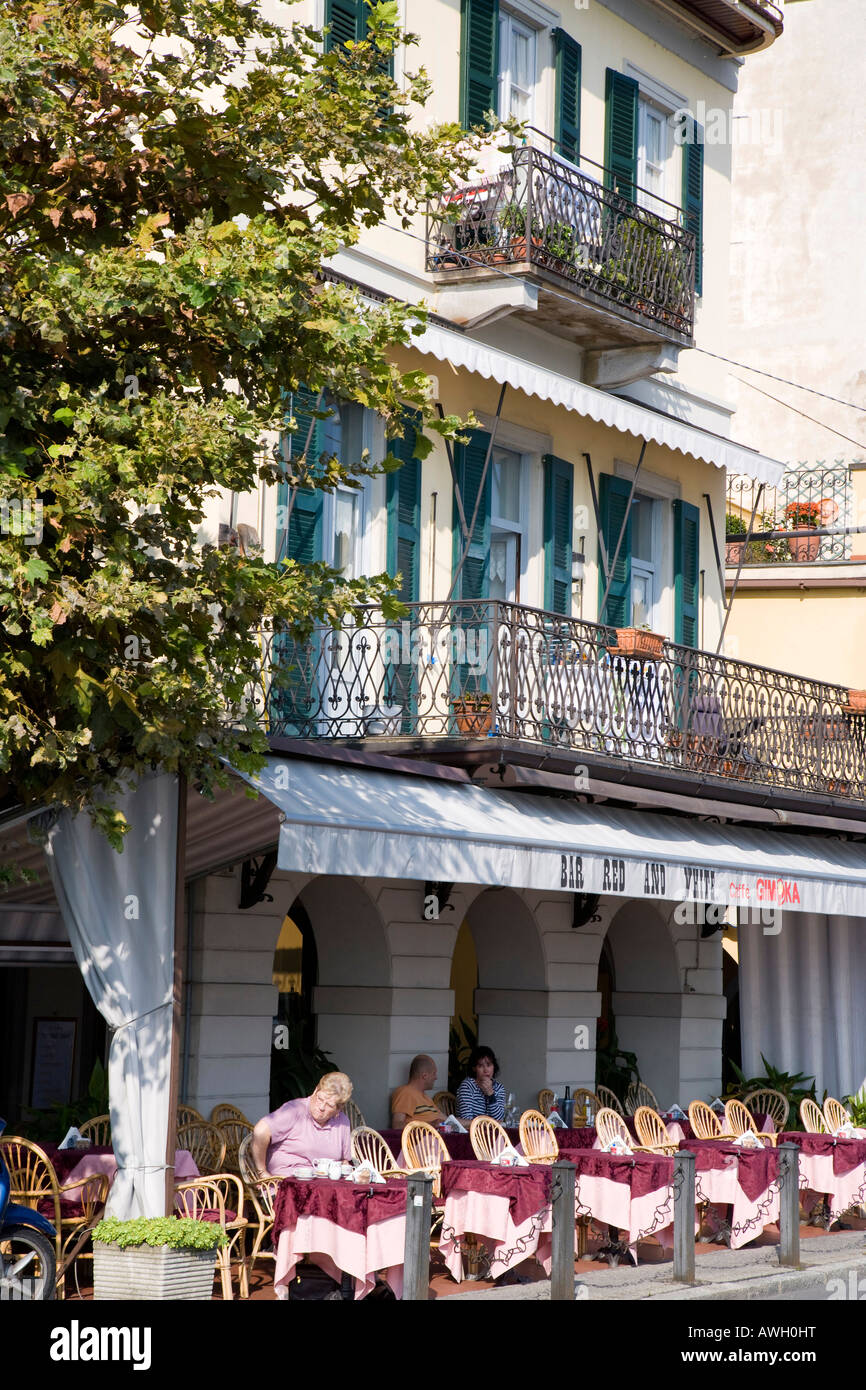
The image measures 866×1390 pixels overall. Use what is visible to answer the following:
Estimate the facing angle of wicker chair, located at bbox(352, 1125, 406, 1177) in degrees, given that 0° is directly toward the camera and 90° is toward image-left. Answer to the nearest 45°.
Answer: approximately 315°

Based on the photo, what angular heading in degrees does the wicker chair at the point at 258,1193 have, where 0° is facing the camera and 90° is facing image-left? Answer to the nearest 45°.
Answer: approximately 270°

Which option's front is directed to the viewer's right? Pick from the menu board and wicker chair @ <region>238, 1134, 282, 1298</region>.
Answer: the wicker chair

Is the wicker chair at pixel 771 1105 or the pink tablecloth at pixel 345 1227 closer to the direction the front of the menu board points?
the pink tablecloth

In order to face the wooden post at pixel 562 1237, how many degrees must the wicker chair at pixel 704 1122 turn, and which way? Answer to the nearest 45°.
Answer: approximately 45° to its right

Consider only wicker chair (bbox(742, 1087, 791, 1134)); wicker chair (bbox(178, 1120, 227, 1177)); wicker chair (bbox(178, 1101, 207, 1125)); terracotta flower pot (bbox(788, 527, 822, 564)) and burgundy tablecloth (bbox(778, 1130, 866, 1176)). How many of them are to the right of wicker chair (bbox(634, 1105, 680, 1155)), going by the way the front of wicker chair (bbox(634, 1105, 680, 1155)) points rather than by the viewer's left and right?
2

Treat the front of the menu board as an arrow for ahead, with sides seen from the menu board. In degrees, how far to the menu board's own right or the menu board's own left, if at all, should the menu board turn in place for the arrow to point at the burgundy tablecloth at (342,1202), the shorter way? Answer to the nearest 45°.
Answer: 0° — it already faces it
